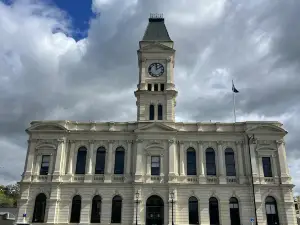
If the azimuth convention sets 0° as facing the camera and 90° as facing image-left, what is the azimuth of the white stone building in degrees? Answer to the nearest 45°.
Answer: approximately 0°
